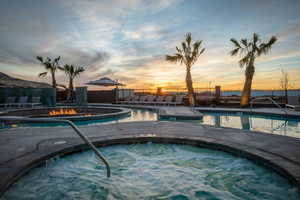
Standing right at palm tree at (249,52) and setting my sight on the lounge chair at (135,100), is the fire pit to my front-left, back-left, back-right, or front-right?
front-left

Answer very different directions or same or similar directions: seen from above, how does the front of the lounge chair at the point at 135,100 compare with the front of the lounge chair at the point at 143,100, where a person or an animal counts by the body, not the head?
same or similar directions

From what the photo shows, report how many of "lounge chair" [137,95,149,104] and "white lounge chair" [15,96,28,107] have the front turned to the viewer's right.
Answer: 0

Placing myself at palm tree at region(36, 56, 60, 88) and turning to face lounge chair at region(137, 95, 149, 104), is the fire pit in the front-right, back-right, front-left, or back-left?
front-right

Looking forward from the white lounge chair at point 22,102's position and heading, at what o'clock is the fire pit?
The fire pit is roughly at 10 o'clock from the white lounge chair.

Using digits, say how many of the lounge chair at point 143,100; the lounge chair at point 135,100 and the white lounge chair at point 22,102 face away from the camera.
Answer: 0

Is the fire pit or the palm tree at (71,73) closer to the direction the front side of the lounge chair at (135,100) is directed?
the fire pit

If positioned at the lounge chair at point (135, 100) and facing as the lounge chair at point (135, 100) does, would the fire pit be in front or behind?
in front

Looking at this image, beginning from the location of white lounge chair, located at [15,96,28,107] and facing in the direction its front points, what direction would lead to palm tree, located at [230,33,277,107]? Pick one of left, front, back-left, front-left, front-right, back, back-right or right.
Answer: left

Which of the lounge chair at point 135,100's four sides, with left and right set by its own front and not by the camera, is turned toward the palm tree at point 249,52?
left

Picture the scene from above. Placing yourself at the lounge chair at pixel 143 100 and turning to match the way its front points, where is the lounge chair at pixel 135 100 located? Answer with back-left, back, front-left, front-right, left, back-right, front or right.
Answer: right

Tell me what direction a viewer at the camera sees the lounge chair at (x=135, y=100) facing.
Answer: facing the viewer and to the left of the viewer

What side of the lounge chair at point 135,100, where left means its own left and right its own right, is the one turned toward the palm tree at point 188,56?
left

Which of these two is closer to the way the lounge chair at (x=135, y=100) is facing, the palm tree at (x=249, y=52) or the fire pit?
the fire pit
